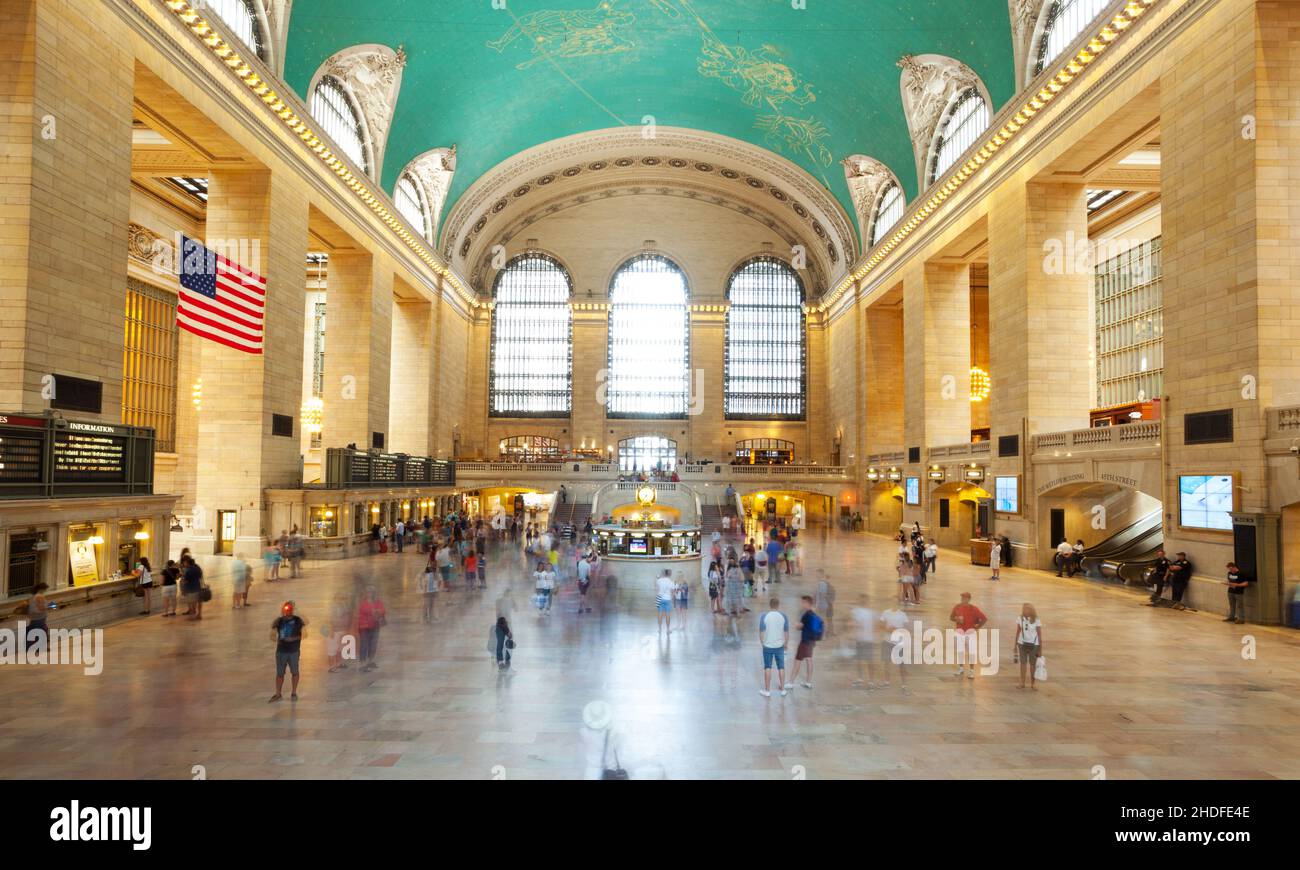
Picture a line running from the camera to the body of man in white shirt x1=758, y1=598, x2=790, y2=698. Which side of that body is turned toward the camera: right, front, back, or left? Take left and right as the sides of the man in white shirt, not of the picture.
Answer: back

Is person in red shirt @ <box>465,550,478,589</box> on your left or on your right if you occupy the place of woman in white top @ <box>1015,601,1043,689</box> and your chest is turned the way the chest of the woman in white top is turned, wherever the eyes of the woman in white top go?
on your right

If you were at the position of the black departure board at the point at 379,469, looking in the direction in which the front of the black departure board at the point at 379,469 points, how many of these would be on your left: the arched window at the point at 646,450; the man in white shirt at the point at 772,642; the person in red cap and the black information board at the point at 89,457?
1

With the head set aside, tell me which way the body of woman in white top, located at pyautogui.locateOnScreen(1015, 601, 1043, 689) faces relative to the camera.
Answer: toward the camera

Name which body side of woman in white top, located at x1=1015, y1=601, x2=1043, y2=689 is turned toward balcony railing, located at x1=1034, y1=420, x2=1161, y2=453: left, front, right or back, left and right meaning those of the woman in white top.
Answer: back

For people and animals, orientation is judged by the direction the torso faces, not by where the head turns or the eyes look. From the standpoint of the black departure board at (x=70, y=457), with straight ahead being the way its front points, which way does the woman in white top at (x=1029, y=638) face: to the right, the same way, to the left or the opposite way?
to the right

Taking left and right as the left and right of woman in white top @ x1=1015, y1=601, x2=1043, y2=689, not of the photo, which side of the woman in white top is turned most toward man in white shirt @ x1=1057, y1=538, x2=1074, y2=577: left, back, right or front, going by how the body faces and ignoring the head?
back

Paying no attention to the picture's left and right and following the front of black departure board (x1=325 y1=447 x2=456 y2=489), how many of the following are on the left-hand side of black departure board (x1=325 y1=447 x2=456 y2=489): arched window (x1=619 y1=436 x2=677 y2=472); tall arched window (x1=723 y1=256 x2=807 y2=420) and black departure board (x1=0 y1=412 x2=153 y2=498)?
2

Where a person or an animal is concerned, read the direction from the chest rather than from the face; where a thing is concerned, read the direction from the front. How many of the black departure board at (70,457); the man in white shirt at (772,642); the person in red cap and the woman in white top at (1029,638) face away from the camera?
1

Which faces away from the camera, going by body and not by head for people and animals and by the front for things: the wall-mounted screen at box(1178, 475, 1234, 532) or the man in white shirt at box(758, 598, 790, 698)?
the man in white shirt

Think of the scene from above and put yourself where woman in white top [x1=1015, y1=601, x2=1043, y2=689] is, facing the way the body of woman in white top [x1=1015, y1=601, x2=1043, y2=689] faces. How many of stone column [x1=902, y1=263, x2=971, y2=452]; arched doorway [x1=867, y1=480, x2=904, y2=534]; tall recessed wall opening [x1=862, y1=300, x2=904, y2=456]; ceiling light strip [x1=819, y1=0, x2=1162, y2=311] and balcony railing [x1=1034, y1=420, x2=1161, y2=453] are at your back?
5

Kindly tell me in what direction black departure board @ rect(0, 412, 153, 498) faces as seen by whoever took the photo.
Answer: facing the viewer and to the right of the viewer

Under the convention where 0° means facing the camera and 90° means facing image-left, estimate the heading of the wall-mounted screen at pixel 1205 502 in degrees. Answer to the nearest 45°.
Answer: approximately 45°
